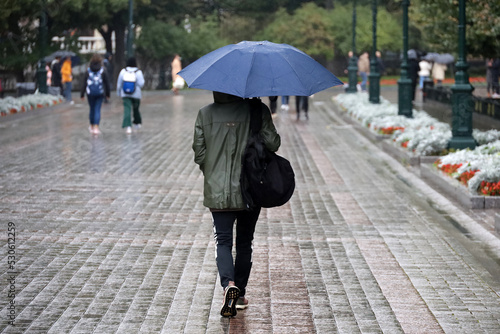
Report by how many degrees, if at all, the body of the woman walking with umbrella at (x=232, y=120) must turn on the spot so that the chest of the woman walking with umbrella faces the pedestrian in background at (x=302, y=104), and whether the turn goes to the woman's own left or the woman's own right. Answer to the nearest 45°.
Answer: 0° — they already face them

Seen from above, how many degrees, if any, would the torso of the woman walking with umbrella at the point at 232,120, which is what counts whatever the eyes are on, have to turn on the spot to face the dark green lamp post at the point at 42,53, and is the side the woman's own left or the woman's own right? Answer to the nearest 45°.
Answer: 0° — they already face it

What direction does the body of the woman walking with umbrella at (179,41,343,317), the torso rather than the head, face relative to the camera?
away from the camera

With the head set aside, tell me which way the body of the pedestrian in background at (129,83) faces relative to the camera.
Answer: away from the camera

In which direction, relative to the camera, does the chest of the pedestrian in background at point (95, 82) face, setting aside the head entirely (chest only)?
away from the camera

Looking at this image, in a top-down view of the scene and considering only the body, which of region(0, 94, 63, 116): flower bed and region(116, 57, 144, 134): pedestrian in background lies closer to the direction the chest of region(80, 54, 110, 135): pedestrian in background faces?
the flower bed

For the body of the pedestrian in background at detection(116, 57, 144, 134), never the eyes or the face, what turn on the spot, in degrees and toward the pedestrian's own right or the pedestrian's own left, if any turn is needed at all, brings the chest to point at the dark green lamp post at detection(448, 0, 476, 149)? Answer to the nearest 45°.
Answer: approximately 135° to the pedestrian's own right

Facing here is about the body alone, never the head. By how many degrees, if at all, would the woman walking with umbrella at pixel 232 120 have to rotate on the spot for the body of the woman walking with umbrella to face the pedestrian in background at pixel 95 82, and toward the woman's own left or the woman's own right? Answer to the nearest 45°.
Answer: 0° — they already face them

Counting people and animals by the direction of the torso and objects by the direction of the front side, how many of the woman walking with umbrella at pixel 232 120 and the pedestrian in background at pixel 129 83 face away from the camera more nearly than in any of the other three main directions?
2
